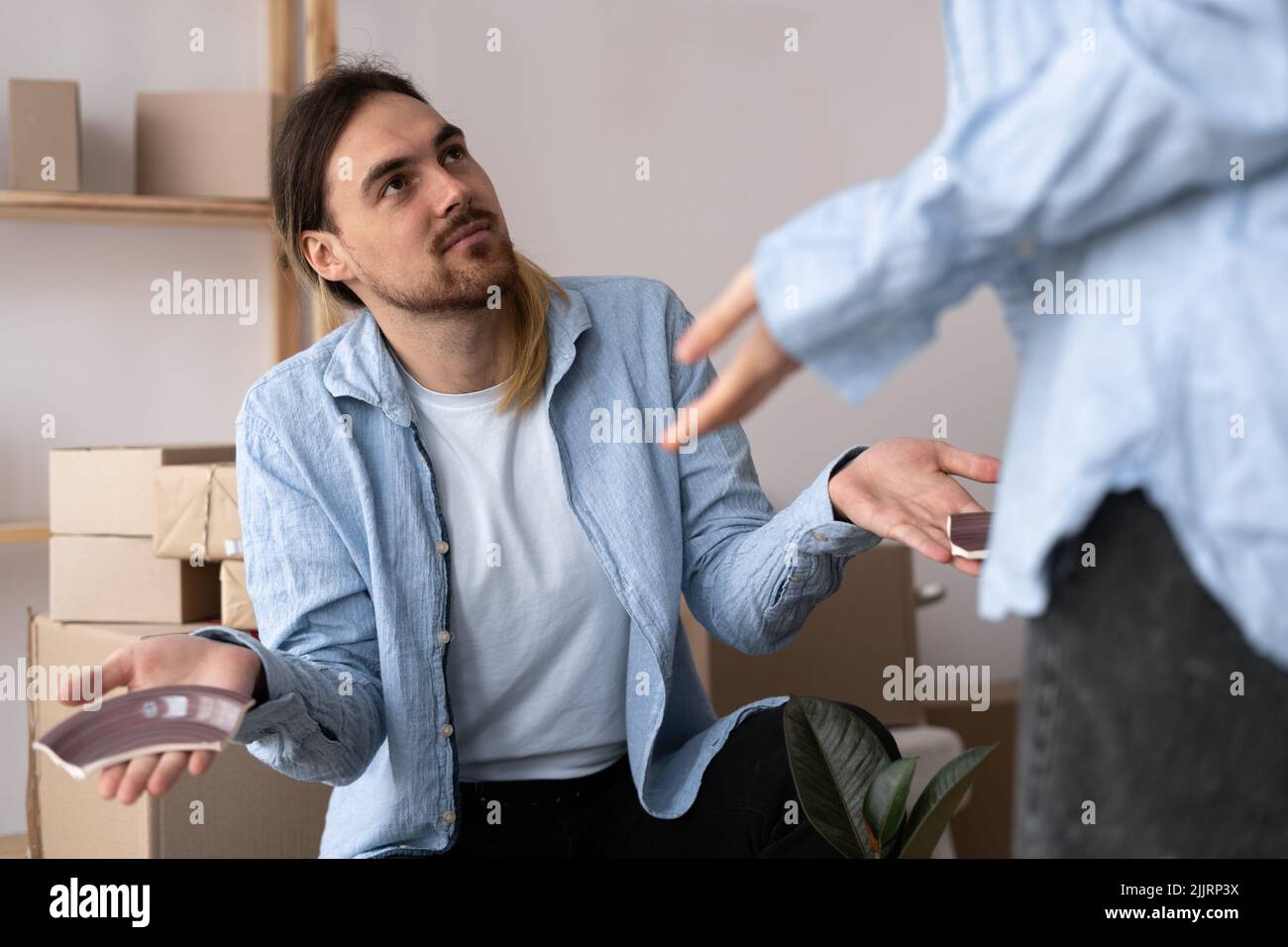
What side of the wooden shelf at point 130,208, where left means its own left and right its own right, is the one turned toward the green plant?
front

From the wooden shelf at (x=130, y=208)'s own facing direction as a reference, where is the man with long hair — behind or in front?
in front

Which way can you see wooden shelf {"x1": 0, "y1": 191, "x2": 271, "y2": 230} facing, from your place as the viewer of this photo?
facing the viewer

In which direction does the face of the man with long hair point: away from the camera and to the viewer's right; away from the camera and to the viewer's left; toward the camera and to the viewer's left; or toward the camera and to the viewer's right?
toward the camera and to the viewer's right
